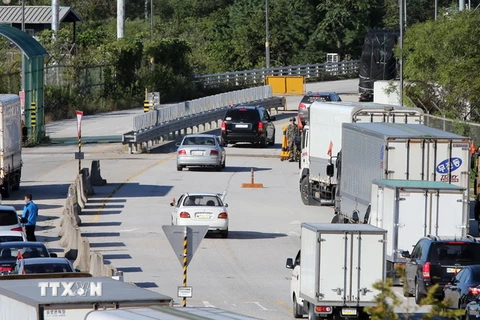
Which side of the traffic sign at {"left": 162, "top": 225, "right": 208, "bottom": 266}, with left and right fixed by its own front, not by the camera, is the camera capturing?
back

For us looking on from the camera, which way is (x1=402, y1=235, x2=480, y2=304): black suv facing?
facing away from the viewer

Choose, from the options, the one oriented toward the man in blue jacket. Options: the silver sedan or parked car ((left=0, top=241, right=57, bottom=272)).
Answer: the parked car

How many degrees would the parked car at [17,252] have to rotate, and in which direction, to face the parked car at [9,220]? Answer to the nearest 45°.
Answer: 0° — it already faces it

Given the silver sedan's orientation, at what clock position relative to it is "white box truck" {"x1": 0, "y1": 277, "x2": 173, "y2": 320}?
The white box truck is roughly at 6 o'clock from the silver sedan.

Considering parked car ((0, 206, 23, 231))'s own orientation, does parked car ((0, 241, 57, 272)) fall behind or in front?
behind

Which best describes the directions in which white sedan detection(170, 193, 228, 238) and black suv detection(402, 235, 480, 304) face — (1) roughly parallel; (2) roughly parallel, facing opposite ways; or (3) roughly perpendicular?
roughly parallel

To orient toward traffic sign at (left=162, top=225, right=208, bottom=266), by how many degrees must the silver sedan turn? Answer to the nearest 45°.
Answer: approximately 180°

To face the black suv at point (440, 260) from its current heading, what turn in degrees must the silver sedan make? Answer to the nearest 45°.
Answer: approximately 180°

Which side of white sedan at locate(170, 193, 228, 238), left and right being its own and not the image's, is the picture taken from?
back

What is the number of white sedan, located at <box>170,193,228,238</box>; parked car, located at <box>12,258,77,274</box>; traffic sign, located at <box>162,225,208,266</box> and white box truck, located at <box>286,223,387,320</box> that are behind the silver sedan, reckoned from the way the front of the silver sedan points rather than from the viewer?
4

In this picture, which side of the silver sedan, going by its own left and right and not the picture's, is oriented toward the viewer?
back
